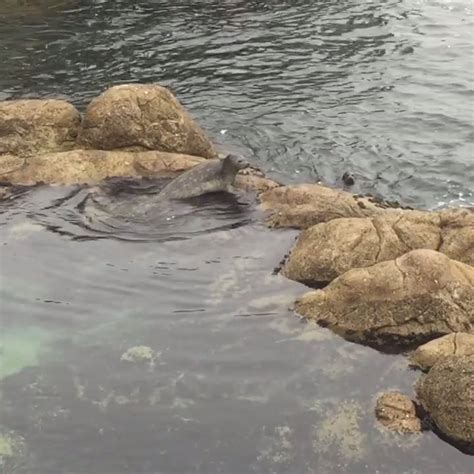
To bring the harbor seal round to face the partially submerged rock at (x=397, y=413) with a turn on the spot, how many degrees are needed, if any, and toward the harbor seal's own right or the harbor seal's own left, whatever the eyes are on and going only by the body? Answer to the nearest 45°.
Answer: approximately 90° to the harbor seal's own right

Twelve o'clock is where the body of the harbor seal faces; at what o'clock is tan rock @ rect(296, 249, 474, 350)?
The tan rock is roughly at 2 o'clock from the harbor seal.

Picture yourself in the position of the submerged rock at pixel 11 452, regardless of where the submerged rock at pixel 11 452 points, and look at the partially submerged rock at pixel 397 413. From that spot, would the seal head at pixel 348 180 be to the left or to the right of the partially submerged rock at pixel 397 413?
left

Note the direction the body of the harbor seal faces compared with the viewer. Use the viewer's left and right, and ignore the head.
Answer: facing to the right of the viewer

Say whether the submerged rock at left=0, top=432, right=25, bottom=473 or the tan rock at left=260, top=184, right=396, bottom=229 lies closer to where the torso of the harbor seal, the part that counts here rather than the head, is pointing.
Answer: the tan rock

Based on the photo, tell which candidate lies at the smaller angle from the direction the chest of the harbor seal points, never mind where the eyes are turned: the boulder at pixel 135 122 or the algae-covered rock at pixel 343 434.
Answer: the algae-covered rock

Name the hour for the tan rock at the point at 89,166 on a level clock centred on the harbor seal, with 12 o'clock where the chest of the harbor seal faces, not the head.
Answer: The tan rock is roughly at 7 o'clock from the harbor seal.

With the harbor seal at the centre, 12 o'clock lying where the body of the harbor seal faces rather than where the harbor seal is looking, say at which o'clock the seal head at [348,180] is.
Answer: The seal head is roughly at 11 o'clock from the harbor seal.

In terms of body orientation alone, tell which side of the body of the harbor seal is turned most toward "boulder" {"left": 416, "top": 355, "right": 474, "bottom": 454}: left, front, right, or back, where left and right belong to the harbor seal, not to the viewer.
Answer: right

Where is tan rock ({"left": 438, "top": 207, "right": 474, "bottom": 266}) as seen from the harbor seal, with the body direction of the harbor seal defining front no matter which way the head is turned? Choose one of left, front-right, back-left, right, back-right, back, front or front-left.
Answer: front-right

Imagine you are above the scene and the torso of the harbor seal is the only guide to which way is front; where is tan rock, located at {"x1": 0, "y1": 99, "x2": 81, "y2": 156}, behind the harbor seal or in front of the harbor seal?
behind

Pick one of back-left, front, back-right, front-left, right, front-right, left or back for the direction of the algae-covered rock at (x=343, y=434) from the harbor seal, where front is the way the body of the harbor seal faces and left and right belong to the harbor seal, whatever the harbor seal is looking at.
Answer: right
